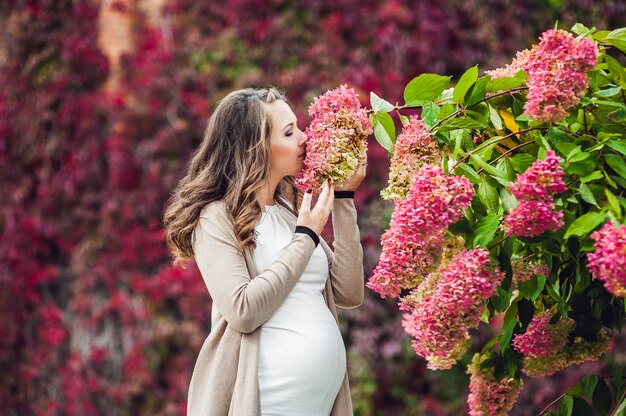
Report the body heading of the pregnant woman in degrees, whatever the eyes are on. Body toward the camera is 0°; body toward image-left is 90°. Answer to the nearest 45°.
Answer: approximately 315°

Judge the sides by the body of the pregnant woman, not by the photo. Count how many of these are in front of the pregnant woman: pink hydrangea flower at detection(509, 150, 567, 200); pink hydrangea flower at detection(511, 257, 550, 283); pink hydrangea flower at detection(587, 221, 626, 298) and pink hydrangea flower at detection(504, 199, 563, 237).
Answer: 4

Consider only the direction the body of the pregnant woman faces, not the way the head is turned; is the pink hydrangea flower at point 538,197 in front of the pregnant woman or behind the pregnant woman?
in front

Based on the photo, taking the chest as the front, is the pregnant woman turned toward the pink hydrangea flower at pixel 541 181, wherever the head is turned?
yes

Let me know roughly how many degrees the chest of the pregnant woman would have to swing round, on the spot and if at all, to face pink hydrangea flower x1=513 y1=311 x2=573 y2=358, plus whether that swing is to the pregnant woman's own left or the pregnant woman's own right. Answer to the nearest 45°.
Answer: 0° — they already face it

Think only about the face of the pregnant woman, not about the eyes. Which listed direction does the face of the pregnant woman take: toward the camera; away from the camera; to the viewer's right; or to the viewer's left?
to the viewer's right

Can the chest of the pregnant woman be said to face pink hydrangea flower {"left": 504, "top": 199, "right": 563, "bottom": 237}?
yes

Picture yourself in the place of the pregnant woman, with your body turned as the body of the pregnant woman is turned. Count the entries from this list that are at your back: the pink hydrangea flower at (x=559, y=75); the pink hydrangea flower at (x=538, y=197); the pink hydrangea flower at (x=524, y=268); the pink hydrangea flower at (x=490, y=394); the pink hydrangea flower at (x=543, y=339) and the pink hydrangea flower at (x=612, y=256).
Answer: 0

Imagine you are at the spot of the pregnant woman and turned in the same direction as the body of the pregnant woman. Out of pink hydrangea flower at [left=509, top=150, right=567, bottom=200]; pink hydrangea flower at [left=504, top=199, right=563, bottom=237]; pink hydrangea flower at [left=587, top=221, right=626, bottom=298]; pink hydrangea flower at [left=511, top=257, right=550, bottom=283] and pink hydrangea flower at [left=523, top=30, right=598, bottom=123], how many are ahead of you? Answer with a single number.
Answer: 5

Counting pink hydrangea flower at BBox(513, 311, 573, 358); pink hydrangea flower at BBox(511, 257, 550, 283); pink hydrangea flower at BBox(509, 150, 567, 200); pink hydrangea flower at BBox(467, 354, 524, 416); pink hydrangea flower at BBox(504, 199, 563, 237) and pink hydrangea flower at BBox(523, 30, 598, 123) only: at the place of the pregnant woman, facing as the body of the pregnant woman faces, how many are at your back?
0

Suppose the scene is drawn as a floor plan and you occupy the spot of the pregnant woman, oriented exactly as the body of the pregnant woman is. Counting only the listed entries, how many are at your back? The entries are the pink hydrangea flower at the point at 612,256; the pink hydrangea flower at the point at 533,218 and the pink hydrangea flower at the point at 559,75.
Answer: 0
